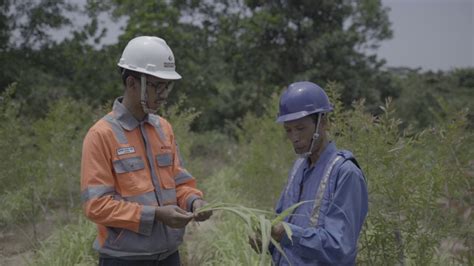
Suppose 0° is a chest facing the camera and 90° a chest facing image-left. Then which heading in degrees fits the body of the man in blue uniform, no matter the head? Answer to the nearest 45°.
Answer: approximately 45°
